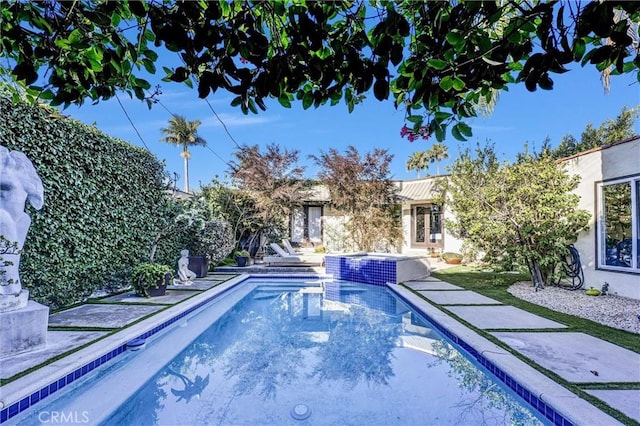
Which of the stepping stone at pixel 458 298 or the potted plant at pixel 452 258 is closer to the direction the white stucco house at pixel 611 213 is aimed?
the stepping stone

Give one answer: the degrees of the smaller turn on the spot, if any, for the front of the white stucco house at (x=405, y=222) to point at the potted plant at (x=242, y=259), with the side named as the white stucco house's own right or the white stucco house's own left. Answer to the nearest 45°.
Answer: approximately 45° to the white stucco house's own right

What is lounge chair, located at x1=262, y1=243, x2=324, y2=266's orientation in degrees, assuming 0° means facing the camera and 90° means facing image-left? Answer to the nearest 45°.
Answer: approximately 270°

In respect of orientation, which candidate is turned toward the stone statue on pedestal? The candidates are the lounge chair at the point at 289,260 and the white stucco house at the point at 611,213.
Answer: the white stucco house

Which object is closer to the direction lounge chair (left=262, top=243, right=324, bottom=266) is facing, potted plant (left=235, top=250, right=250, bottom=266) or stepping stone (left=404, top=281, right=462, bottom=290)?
the stepping stone

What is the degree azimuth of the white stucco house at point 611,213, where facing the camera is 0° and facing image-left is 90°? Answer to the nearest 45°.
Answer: approximately 45°

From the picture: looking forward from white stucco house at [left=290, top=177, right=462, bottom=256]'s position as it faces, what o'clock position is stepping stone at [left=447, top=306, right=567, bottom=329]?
The stepping stone is roughly at 12 o'clock from the white stucco house.

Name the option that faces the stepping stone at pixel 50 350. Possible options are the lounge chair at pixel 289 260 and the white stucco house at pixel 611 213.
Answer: the white stucco house

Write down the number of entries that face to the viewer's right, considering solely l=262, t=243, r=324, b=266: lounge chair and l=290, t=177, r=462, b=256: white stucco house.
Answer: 1

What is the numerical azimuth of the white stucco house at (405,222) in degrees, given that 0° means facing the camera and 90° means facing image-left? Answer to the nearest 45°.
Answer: approximately 0°
